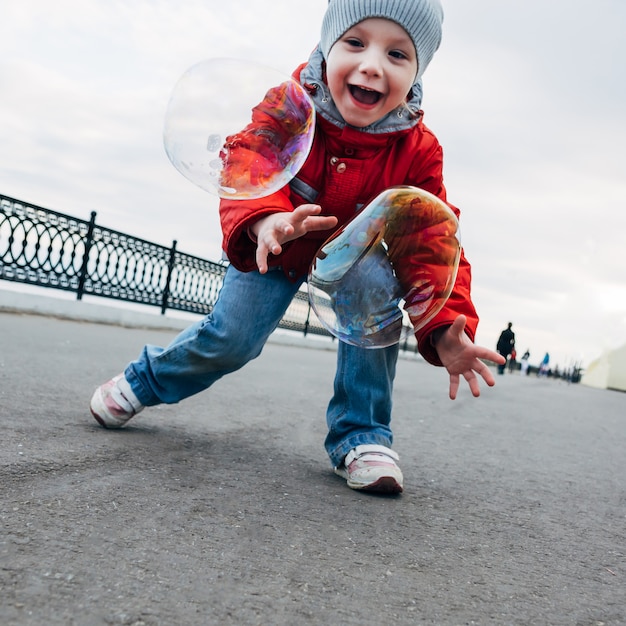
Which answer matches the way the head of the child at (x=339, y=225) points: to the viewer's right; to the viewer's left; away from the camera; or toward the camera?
toward the camera

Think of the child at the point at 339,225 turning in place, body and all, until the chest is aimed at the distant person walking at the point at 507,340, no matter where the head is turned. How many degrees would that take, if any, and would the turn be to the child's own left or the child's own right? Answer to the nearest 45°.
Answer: approximately 180°

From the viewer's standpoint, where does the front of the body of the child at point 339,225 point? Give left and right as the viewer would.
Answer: facing the viewer

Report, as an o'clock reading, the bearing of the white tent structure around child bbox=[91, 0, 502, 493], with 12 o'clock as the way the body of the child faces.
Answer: The white tent structure is roughly at 7 o'clock from the child.
